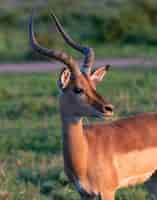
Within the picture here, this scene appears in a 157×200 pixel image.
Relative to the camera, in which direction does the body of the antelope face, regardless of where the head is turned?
to the viewer's left
